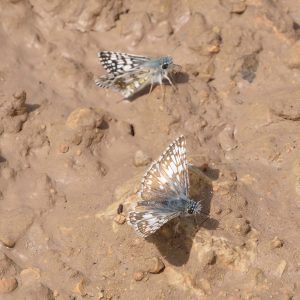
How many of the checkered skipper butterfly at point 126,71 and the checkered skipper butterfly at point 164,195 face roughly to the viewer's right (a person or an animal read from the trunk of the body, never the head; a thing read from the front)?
2

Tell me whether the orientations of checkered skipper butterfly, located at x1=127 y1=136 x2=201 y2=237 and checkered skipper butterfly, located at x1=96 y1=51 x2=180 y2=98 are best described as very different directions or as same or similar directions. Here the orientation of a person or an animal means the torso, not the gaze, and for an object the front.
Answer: same or similar directions

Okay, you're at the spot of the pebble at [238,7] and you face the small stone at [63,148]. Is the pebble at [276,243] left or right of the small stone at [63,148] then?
left

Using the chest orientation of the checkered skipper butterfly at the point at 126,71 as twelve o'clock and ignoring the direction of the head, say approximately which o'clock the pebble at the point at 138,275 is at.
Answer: The pebble is roughly at 3 o'clock from the checkered skipper butterfly.

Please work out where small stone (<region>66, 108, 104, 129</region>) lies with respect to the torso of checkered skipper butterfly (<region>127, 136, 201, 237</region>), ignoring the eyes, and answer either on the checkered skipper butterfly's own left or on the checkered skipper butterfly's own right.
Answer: on the checkered skipper butterfly's own left

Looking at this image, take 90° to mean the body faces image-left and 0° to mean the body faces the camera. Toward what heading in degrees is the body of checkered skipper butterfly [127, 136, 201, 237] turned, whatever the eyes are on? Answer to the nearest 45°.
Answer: approximately 270°

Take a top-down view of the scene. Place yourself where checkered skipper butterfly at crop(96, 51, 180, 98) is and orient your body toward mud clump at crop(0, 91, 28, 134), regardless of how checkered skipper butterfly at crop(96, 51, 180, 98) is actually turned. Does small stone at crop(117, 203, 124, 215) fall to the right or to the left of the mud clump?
left

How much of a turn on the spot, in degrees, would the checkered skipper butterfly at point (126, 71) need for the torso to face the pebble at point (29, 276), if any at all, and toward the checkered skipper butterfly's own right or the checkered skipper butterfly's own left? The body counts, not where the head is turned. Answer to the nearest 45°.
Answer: approximately 90° to the checkered skipper butterfly's own right

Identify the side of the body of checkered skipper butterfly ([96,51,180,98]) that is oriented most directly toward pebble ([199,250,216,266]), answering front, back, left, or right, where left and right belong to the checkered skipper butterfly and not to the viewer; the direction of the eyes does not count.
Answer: right

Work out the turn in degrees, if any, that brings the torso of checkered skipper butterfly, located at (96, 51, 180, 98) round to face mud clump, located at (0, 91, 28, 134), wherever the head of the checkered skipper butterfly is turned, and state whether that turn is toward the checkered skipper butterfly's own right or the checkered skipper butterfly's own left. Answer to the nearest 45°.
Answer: approximately 135° to the checkered skipper butterfly's own right

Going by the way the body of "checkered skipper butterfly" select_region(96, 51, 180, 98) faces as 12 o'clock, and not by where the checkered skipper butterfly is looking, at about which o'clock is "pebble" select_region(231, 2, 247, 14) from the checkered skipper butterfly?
The pebble is roughly at 11 o'clock from the checkered skipper butterfly.

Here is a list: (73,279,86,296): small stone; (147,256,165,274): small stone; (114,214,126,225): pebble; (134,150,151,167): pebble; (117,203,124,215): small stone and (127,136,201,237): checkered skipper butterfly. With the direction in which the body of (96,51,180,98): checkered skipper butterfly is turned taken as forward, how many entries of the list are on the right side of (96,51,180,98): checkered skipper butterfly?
6

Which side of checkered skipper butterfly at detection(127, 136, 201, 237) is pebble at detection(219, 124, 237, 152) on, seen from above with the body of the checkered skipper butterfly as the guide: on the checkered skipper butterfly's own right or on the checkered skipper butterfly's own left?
on the checkered skipper butterfly's own left

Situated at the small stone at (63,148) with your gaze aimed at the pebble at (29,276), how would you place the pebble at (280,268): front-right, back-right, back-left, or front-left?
front-left

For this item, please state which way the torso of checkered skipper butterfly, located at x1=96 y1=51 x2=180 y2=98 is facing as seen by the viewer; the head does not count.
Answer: to the viewer's right
